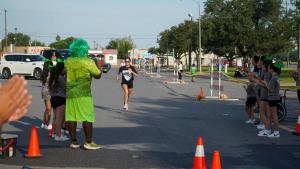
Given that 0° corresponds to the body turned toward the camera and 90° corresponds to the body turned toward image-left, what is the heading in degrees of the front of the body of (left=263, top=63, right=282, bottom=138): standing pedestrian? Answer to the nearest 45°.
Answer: approximately 90°

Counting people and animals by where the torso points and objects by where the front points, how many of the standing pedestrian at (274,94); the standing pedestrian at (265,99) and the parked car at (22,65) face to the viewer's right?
1

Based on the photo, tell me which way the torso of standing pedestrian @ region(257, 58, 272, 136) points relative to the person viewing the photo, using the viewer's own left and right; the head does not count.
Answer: facing to the left of the viewer

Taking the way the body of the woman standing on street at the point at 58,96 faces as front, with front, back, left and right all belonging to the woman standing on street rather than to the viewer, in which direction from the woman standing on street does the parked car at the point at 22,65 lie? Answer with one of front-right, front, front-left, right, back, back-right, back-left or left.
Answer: left

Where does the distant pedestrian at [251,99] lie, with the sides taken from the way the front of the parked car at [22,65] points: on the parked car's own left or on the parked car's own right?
on the parked car's own right

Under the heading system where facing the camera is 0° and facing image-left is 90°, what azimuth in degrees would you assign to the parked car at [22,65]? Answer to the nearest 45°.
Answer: approximately 270°

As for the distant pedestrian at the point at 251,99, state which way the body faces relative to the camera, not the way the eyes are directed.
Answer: to the viewer's left

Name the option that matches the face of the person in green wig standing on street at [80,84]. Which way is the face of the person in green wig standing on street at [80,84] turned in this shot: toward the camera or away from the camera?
away from the camera

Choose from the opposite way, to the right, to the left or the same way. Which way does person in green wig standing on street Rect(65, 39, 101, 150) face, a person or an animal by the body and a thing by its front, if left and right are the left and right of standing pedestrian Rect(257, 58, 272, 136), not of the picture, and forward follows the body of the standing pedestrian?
to the right

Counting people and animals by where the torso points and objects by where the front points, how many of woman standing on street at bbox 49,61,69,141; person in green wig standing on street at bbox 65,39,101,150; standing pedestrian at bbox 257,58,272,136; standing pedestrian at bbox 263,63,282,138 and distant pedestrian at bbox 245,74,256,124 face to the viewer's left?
3

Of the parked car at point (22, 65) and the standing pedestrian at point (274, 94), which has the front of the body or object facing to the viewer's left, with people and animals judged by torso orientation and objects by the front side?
the standing pedestrian

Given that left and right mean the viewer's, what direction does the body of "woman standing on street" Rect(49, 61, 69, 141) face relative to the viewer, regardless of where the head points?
facing to the right of the viewer

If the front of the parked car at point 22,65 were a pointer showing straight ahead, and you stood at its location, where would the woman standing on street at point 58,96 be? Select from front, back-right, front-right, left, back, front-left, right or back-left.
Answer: right
